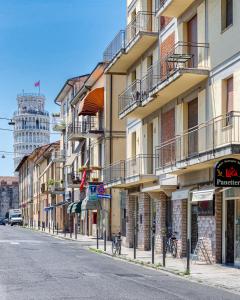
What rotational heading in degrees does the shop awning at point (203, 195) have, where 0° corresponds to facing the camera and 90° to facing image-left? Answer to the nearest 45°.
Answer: approximately 45°

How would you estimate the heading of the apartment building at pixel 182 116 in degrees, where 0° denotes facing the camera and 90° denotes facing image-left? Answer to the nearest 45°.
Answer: approximately 45°

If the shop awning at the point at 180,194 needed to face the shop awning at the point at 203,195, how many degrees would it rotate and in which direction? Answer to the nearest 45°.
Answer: approximately 45° to its left

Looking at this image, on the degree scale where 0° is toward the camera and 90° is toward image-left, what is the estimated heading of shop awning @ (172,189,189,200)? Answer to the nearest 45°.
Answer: approximately 45°

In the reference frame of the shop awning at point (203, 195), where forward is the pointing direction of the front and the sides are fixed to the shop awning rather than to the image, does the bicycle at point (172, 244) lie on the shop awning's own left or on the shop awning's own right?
on the shop awning's own right

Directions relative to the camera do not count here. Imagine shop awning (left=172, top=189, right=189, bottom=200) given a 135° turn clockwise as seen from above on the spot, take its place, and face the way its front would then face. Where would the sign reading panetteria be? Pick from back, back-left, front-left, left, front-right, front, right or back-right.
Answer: back
